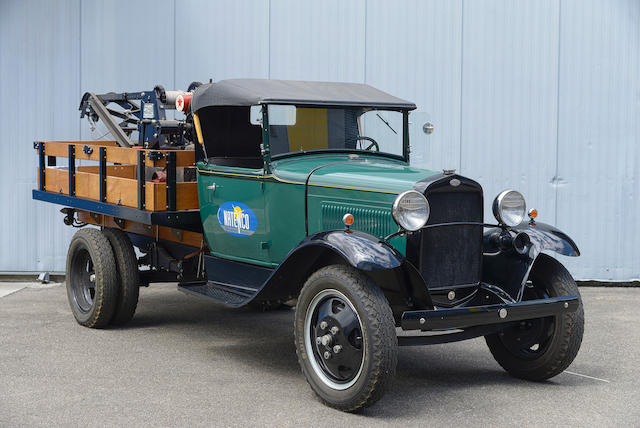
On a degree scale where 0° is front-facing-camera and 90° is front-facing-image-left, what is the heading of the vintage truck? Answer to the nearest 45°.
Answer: approximately 315°
